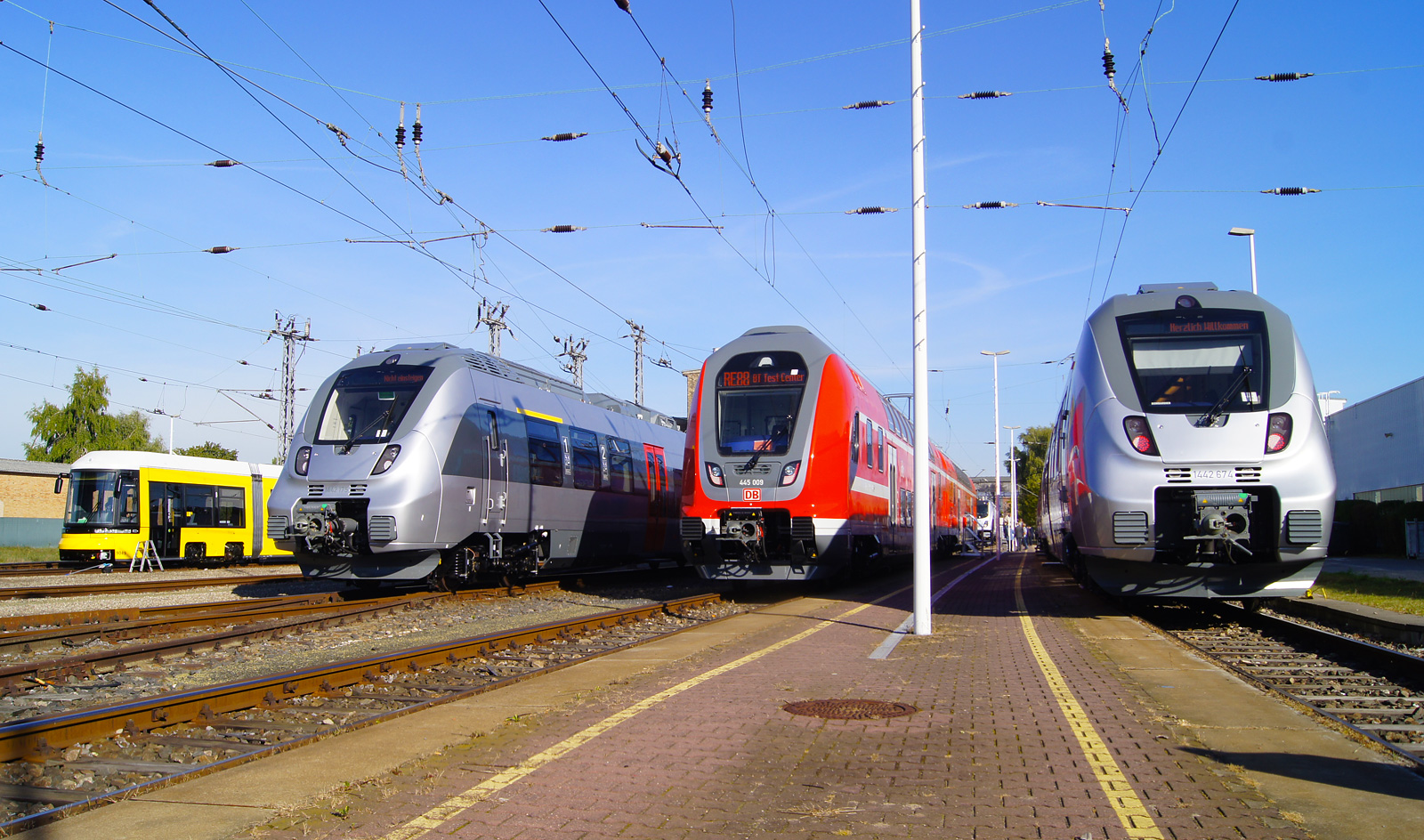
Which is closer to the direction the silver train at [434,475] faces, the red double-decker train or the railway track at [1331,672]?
the railway track

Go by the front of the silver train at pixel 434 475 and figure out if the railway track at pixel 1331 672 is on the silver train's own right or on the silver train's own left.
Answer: on the silver train's own left

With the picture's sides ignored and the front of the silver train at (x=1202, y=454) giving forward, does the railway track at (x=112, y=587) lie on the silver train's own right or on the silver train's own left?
on the silver train's own right

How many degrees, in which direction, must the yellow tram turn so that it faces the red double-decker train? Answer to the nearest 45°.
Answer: approximately 90° to its left

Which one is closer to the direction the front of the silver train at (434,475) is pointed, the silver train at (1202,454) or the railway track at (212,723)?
the railway track

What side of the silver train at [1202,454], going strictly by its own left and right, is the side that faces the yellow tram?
right

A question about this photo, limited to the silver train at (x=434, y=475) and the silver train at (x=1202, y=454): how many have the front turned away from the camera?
0
